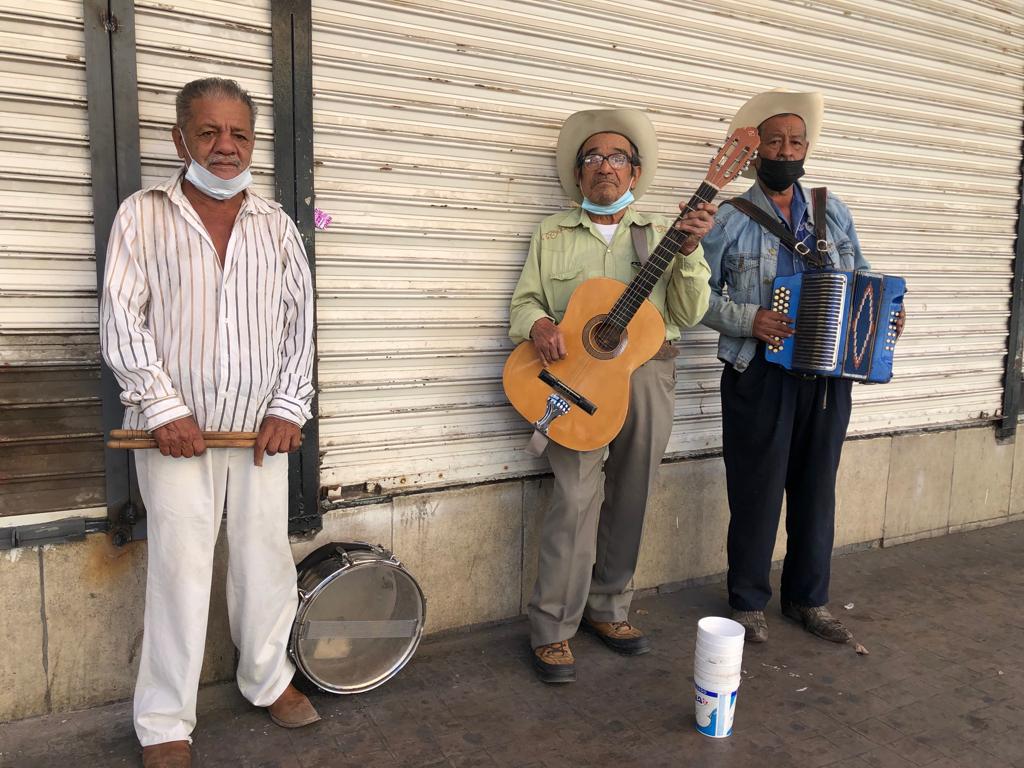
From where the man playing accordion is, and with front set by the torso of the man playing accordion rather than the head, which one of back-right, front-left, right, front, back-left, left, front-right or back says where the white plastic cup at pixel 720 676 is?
front-right

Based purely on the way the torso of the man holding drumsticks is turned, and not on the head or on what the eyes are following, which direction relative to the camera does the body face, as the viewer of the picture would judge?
toward the camera

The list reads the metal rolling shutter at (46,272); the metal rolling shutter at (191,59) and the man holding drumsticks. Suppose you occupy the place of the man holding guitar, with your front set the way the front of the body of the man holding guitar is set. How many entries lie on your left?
0

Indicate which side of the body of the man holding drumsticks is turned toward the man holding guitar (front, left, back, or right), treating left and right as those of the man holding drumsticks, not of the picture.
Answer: left

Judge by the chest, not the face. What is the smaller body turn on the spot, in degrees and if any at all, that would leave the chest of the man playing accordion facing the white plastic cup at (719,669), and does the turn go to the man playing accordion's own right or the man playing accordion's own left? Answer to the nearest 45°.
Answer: approximately 45° to the man playing accordion's own right

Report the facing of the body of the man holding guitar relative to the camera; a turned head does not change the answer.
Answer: toward the camera

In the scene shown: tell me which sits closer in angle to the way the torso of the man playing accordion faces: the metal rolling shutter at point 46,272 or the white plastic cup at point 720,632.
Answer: the white plastic cup

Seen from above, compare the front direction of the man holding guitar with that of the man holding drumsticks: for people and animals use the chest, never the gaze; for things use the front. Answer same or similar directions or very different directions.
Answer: same or similar directions

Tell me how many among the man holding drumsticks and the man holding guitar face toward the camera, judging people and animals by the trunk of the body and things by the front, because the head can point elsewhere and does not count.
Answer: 2

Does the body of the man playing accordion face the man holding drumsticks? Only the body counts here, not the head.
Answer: no

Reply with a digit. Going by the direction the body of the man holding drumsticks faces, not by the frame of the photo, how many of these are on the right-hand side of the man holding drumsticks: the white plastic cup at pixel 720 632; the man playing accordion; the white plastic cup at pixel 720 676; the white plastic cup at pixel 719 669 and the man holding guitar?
0

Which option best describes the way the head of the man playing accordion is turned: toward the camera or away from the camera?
toward the camera

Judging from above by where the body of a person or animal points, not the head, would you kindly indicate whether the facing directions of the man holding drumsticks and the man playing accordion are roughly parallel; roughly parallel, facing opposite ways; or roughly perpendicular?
roughly parallel

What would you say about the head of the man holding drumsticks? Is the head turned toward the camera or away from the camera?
toward the camera

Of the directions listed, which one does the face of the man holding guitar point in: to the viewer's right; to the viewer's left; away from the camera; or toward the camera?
toward the camera

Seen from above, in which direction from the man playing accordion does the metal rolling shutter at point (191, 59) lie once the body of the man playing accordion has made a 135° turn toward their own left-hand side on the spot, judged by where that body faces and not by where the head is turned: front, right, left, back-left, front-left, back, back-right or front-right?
back-left
